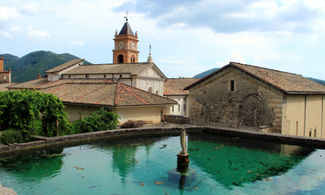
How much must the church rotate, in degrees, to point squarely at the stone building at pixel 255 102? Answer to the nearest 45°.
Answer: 0° — it already faces it

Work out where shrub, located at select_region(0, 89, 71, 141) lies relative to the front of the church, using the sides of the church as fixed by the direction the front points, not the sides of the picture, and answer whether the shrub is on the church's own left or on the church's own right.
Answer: on the church's own right

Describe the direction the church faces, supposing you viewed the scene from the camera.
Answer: facing the viewer and to the right of the viewer

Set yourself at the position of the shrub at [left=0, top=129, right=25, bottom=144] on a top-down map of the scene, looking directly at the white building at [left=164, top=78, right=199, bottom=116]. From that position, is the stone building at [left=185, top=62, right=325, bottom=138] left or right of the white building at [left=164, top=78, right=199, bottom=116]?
right

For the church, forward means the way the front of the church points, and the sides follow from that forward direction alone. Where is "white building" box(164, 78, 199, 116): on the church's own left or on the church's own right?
on the church's own left

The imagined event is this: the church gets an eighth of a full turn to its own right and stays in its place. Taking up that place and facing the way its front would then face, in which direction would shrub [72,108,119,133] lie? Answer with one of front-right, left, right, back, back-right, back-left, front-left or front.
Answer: front
